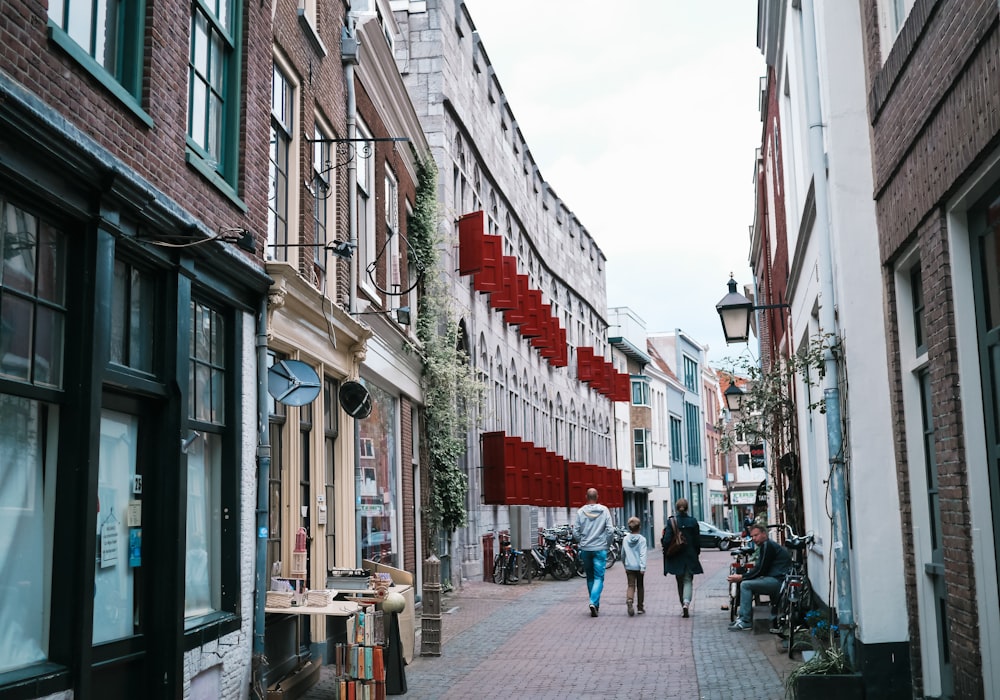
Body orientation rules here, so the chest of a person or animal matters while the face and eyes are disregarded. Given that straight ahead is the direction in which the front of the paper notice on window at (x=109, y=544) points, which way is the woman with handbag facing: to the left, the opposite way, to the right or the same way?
to the left

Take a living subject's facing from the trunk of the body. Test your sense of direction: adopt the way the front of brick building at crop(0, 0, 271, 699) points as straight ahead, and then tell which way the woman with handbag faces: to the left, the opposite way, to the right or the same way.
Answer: to the left

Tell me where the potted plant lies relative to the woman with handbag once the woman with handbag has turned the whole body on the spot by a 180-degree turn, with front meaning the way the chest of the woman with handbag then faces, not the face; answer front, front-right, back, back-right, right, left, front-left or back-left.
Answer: front

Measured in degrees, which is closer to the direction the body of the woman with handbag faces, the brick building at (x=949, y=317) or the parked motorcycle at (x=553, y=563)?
the parked motorcycle

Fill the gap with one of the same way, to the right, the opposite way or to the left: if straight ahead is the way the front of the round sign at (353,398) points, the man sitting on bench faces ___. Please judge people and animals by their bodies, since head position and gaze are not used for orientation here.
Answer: to the right

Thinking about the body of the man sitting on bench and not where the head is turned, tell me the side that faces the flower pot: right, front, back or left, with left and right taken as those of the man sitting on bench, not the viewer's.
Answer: left

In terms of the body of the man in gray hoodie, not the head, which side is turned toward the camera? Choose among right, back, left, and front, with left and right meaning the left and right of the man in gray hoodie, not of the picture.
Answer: back

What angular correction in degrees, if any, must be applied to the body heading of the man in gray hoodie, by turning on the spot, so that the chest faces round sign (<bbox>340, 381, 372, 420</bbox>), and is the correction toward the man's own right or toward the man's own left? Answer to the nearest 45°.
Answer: approximately 135° to the man's own left

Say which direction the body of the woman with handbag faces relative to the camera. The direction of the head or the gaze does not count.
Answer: away from the camera

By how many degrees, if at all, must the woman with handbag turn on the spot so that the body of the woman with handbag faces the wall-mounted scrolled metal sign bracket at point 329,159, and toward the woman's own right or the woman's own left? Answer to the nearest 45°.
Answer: approximately 135° to the woman's own left

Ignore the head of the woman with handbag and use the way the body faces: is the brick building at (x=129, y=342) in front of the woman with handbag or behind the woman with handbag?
behind

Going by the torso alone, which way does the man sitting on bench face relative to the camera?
to the viewer's left

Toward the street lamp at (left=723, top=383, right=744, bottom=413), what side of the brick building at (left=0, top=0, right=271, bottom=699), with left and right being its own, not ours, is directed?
left
